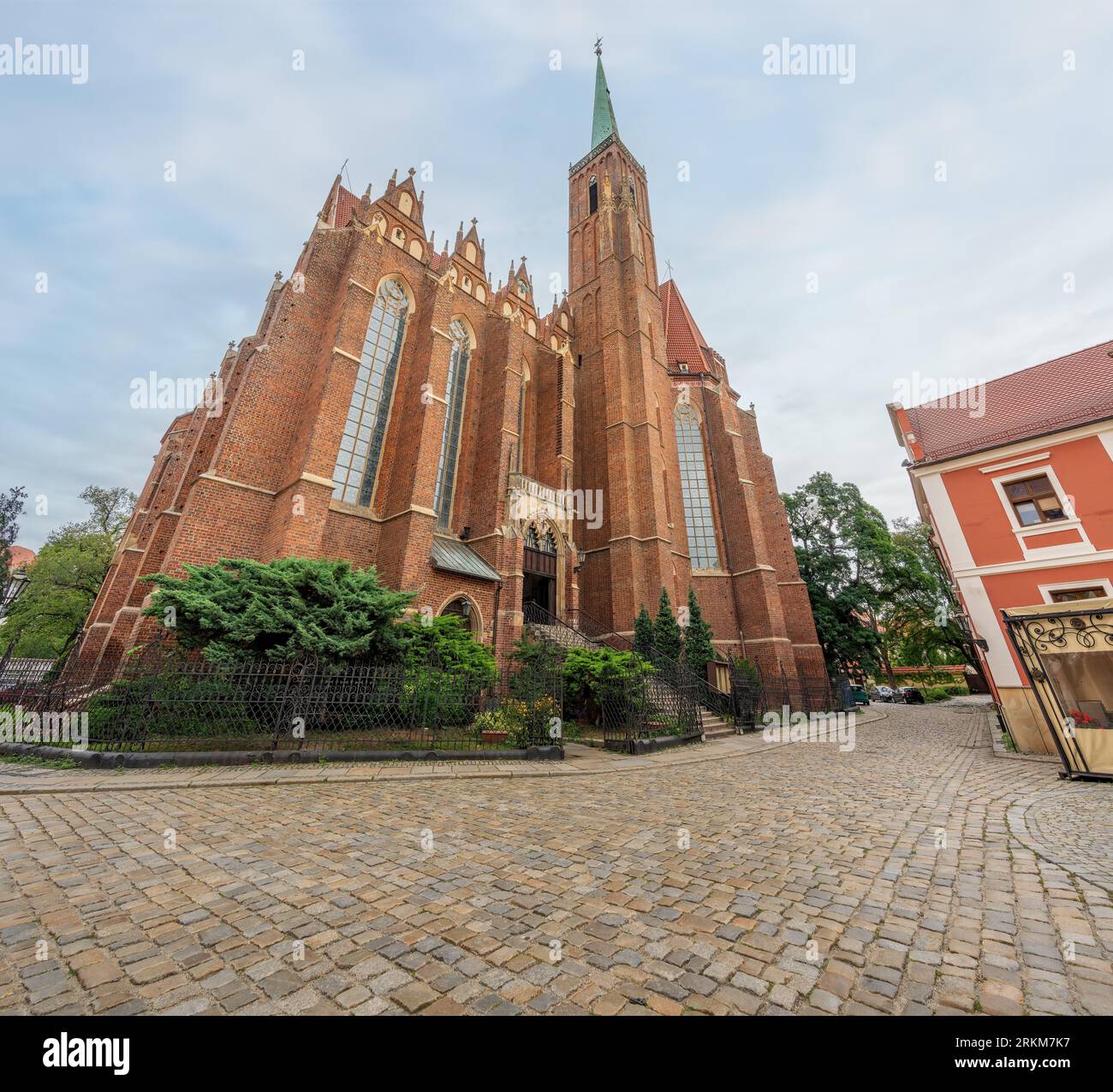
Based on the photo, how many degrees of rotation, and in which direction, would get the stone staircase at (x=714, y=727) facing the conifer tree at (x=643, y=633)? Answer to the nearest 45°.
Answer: approximately 180°

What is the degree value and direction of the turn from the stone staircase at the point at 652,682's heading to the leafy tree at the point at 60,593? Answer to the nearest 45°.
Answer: approximately 135° to its right

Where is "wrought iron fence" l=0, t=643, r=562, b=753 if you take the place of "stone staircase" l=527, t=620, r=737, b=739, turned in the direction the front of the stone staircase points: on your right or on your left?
on your right

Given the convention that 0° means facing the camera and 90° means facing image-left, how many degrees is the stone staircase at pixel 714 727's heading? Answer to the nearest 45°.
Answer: approximately 315°

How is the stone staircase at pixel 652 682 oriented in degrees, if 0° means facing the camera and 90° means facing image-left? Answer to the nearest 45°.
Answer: approximately 315°

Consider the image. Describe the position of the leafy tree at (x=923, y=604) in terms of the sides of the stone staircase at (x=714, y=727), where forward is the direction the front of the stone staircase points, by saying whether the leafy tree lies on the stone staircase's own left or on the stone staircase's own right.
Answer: on the stone staircase's own left

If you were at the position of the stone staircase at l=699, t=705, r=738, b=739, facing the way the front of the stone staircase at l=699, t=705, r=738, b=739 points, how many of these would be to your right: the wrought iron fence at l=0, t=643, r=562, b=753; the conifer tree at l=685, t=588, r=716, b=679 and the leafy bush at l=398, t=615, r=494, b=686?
2

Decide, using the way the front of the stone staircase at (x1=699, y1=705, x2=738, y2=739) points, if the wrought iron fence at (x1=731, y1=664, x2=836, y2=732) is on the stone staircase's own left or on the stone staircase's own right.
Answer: on the stone staircase's own left

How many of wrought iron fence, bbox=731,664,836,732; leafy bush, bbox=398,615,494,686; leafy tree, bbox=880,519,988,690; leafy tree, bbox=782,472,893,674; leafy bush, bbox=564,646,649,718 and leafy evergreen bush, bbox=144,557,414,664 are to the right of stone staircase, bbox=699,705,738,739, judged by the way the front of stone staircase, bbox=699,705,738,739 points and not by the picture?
3

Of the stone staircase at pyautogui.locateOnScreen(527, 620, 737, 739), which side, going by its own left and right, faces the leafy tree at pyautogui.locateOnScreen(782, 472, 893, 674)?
left
